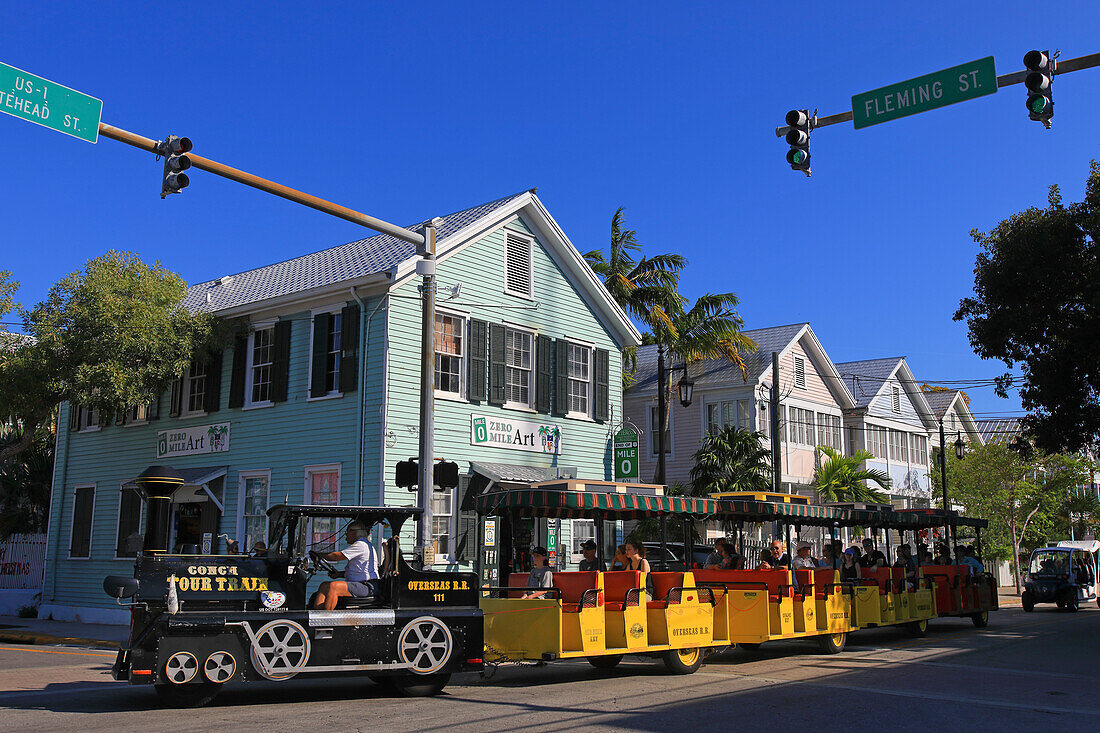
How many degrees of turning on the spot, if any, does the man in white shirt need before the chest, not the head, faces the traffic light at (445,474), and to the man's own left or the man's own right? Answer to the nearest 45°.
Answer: approximately 135° to the man's own right

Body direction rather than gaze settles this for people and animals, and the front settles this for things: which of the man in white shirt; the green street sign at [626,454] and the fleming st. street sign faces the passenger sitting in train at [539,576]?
the green street sign

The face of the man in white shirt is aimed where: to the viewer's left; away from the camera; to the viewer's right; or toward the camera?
to the viewer's left

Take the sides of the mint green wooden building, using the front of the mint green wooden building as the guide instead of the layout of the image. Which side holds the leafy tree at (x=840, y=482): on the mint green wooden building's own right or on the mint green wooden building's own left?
on the mint green wooden building's own left

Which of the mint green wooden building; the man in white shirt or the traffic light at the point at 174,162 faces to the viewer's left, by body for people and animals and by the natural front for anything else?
the man in white shirt

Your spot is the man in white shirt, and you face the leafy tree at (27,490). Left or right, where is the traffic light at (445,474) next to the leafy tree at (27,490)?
right

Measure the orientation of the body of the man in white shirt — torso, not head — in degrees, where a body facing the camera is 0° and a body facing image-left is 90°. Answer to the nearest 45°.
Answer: approximately 90°

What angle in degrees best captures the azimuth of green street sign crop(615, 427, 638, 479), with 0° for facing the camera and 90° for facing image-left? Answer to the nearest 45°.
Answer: approximately 0°

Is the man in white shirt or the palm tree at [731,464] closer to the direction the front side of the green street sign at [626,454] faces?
the man in white shirt
